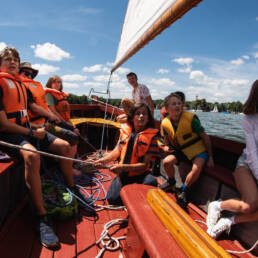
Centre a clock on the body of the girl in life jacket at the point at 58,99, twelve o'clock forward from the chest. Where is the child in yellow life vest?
The child in yellow life vest is roughly at 12 o'clock from the girl in life jacket.

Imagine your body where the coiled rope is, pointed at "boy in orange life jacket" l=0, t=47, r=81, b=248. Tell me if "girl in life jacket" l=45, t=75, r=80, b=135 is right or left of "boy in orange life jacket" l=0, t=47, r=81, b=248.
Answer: right

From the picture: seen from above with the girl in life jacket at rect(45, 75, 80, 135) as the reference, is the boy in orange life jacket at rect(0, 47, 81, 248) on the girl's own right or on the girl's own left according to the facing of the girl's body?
on the girl's own right

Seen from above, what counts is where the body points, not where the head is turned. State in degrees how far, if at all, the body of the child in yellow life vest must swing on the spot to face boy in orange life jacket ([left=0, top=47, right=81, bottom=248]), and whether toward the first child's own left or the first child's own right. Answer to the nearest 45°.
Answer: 0° — they already face them

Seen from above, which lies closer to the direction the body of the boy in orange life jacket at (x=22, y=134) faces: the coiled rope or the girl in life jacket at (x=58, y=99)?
the coiled rope

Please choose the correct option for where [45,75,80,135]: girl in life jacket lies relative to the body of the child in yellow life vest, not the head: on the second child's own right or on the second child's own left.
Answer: on the second child's own right

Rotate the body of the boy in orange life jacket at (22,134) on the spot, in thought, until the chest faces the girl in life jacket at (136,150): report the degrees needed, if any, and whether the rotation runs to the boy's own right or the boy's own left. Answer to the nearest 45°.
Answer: approximately 45° to the boy's own left

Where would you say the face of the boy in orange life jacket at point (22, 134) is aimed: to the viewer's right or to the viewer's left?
to the viewer's right

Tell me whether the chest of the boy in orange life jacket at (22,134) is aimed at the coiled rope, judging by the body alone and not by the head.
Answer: yes
